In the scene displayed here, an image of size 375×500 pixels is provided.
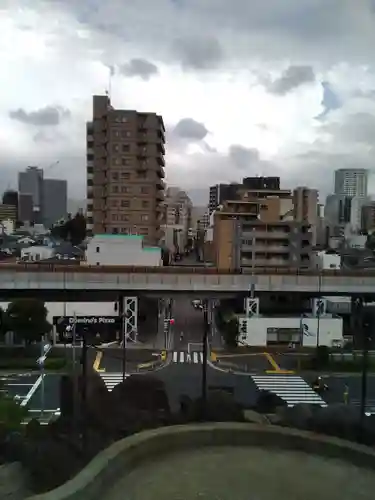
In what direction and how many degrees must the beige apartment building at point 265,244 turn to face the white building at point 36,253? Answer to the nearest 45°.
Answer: approximately 90° to its right

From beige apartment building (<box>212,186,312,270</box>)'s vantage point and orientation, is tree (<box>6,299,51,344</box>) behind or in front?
in front

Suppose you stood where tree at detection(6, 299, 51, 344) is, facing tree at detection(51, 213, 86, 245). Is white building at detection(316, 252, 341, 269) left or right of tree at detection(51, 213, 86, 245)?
right

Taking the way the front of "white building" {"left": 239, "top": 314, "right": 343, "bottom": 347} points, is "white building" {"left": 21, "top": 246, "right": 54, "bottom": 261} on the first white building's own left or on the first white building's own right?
on the first white building's own right

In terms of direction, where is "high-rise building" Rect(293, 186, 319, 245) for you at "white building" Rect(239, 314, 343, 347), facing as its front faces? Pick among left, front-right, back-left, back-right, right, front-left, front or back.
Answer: back

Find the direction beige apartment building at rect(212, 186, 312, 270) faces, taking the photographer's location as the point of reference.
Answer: facing the viewer

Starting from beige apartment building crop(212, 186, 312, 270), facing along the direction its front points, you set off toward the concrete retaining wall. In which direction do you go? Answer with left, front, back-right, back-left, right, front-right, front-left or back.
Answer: front

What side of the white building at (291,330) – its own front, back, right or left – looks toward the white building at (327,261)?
back

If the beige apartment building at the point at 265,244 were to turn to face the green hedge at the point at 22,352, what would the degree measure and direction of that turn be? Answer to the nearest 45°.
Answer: approximately 45° to its right

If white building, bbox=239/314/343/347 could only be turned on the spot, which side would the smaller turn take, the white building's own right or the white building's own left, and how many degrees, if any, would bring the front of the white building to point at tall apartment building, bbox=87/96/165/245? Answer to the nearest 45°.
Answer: approximately 135° to the white building's own right

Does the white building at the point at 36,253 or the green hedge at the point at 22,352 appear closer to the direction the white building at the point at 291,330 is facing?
the green hedge

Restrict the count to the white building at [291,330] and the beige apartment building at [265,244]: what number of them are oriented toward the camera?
2
